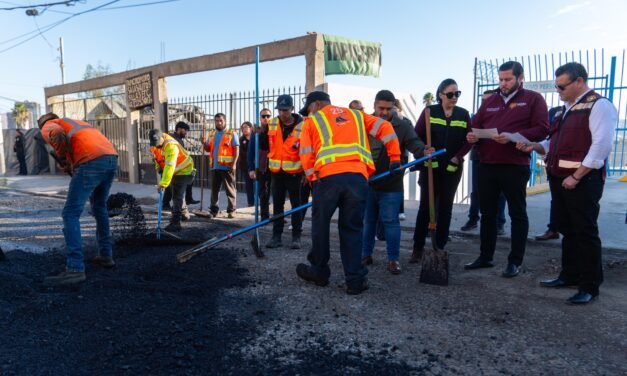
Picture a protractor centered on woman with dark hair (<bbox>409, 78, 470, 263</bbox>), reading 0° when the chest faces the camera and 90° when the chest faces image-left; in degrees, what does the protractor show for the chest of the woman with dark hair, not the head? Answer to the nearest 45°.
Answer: approximately 0°

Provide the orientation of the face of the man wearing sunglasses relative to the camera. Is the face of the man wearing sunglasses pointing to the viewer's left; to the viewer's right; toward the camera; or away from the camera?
to the viewer's left

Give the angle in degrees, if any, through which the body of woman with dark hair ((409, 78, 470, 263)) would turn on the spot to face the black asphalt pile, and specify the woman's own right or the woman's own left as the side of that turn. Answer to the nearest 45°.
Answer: approximately 45° to the woman's own right

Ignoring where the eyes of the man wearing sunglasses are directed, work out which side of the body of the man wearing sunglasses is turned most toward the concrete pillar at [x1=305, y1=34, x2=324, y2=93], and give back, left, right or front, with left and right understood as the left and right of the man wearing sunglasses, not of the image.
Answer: right

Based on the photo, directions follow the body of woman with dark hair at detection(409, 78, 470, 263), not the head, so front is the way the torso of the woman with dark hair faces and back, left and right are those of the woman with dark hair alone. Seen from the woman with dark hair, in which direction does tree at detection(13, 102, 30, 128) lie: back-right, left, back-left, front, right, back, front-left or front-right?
back-right

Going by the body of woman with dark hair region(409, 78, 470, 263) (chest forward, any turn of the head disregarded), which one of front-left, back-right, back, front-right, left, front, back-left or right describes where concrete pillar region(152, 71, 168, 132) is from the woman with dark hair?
back-right

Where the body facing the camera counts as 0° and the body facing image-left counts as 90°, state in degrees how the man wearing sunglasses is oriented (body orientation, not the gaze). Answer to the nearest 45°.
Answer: approximately 45°

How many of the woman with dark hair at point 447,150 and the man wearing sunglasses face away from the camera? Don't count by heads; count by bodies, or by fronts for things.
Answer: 0

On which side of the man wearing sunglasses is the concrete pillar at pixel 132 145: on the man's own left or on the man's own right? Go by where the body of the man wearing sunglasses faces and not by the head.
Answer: on the man's own right
